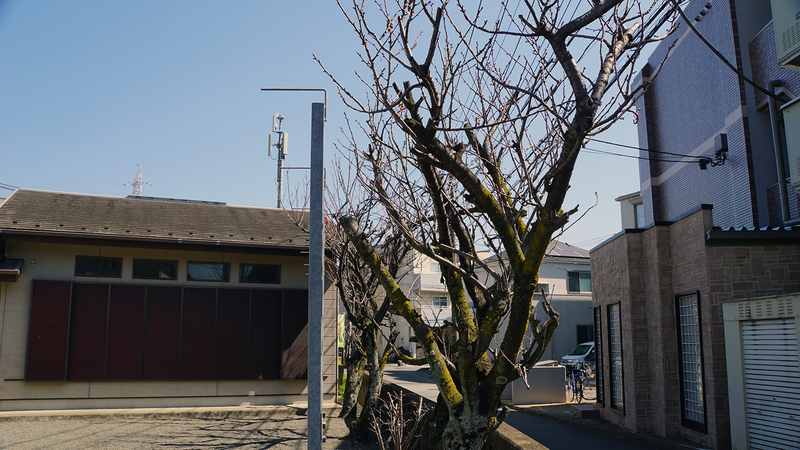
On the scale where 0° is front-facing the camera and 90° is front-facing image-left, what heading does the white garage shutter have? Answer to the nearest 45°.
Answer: approximately 45°

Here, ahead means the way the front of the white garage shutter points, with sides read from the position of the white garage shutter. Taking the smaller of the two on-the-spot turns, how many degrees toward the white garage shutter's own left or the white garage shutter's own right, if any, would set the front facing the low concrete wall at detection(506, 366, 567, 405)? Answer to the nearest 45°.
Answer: approximately 90° to the white garage shutter's own right

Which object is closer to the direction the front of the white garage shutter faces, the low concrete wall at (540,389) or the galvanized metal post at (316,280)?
the galvanized metal post

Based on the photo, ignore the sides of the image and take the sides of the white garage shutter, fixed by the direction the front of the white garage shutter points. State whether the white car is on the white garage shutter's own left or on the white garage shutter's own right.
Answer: on the white garage shutter's own right

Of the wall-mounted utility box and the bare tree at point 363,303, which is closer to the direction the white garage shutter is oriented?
the bare tree

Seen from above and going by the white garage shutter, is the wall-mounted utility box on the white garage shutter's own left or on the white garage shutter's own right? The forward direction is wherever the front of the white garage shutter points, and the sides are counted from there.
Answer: on the white garage shutter's own right

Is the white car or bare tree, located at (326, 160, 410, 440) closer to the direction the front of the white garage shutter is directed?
the bare tree

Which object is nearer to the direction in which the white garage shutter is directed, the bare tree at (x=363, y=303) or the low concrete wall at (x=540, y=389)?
the bare tree
